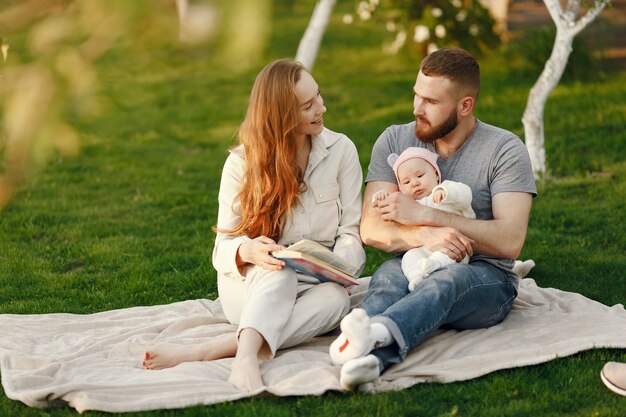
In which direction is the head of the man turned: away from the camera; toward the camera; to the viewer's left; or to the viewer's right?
to the viewer's left

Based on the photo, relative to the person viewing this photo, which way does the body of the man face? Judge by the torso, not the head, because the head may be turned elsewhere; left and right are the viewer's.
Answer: facing the viewer and to the left of the viewer

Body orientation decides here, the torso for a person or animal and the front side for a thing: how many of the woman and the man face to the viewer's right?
0

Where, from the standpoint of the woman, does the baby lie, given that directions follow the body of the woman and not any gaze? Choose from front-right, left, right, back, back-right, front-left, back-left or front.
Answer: left

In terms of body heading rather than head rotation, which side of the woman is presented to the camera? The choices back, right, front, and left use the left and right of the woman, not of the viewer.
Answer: front

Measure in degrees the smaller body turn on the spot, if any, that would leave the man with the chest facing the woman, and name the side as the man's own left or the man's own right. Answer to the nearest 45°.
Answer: approximately 45° to the man's own right

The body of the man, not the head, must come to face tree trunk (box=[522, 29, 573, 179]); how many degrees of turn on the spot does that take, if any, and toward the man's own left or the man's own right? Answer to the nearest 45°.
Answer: approximately 135° to the man's own right

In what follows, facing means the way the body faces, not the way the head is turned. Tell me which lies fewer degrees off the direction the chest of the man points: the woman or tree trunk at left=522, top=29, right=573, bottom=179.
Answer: the woman

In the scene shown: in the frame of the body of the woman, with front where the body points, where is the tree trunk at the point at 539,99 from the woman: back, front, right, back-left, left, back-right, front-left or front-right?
back-left

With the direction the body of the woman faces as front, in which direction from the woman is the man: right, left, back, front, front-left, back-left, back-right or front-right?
left
